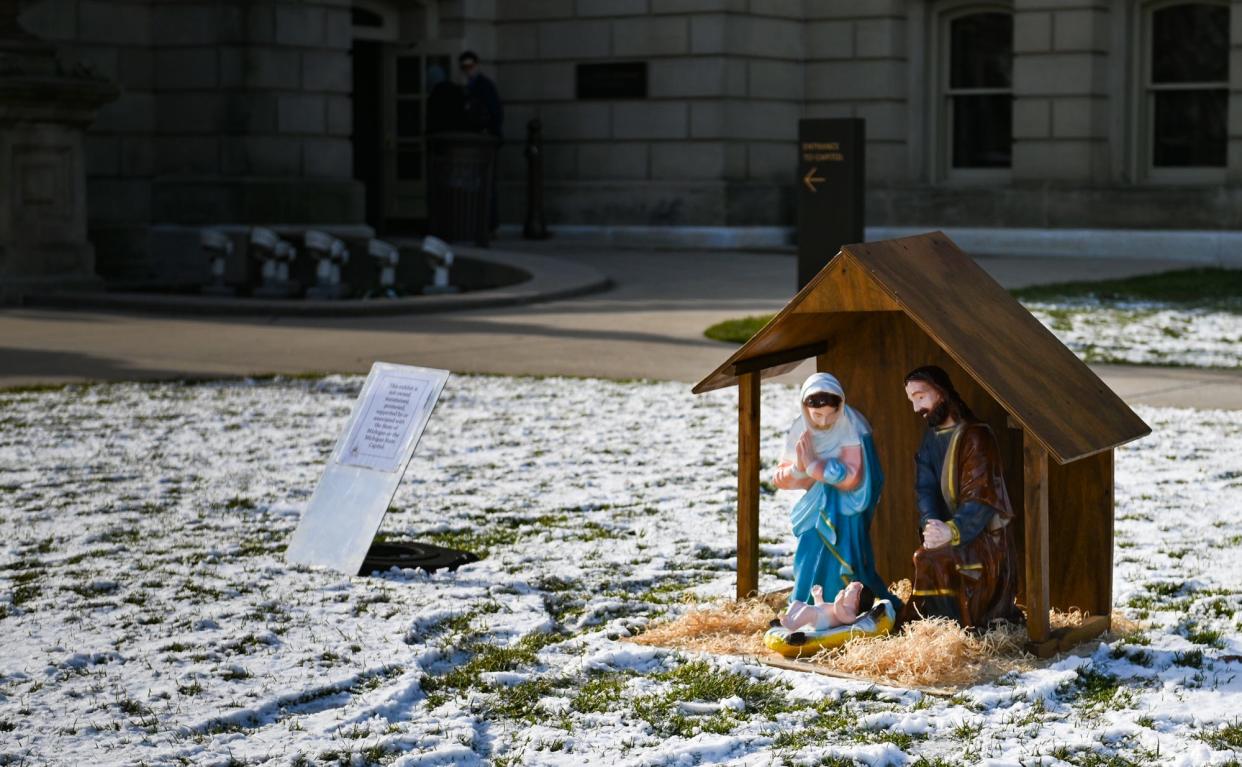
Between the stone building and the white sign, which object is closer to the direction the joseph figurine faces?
the white sign

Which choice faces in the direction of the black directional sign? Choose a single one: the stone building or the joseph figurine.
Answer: the stone building

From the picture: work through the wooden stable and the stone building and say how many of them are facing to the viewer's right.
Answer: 0

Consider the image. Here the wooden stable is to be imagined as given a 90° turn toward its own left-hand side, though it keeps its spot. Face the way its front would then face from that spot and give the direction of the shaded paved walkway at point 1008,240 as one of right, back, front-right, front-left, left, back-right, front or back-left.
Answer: back-left

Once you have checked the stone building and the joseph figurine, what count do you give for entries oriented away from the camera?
0

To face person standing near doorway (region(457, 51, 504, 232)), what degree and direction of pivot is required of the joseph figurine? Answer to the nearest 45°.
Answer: approximately 135° to its right

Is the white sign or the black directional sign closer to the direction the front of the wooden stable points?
the white sign

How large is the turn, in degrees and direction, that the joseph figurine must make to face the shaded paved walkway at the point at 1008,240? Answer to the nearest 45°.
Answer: approximately 135° to its right

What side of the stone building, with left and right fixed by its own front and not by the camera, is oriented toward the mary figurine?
front

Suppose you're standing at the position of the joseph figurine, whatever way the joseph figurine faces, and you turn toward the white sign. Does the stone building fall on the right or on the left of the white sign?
right

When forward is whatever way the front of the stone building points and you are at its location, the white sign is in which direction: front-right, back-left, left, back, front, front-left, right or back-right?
front

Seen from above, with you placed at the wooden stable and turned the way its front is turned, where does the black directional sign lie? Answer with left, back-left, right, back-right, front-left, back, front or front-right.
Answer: back-right

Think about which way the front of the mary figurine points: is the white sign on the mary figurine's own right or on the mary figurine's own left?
on the mary figurine's own right

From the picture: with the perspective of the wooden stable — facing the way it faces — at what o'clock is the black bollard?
The black bollard is roughly at 4 o'clock from the wooden stable.

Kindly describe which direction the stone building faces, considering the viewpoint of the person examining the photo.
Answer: facing the viewer

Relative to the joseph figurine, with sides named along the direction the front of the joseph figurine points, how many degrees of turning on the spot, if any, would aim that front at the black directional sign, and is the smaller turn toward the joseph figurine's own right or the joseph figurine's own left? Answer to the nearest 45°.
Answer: approximately 135° to the joseph figurine's own right
